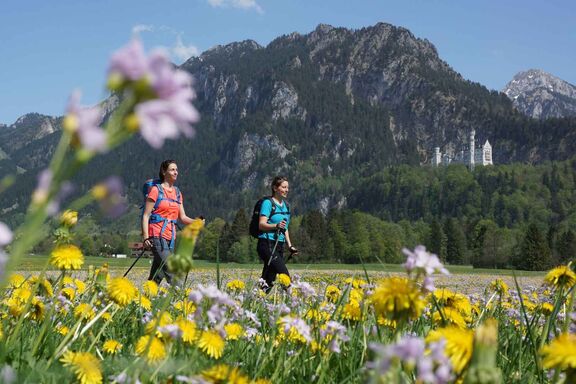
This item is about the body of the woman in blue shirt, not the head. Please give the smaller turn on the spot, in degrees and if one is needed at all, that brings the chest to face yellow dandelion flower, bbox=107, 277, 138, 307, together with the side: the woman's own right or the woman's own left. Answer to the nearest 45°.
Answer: approximately 45° to the woman's own right

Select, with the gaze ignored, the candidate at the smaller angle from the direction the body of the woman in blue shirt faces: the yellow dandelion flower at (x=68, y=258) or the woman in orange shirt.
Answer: the yellow dandelion flower

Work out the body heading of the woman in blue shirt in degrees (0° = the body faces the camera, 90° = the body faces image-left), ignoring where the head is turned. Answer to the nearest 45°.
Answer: approximately 315°

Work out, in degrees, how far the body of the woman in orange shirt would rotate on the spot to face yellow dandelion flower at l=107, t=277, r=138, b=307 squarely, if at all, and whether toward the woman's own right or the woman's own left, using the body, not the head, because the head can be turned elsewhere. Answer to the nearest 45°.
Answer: approximately 45° to the woman's own right

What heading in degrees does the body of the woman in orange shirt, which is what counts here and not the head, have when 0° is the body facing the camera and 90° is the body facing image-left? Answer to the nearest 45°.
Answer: approximately 315°

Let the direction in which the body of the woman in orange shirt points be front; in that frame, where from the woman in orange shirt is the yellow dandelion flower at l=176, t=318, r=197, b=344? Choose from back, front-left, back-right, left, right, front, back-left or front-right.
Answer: front-right

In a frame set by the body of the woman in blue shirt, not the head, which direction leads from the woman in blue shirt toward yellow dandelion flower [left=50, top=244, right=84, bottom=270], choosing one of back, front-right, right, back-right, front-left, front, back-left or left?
front-right
